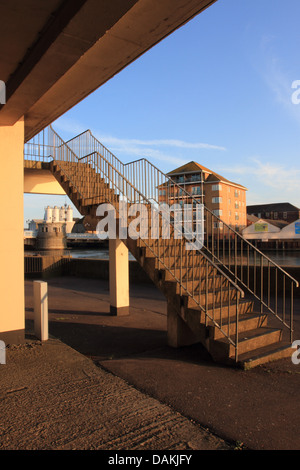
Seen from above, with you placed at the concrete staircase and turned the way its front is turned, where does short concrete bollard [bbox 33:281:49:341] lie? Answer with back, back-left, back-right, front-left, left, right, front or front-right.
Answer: back-right

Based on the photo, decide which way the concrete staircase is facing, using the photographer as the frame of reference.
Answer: facing the viewer and to the right of the viewer

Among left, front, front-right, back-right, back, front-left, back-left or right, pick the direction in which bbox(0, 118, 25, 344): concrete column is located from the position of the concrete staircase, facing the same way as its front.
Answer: back-right

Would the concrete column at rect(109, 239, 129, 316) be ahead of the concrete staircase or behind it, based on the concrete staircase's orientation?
behind
